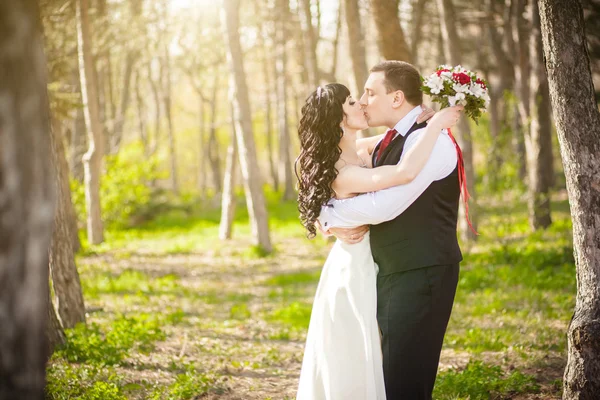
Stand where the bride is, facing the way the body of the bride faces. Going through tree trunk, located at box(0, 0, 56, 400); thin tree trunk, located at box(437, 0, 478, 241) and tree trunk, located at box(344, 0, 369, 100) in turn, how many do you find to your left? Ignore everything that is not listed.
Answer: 2

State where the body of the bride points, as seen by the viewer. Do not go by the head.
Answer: to the viewer's right

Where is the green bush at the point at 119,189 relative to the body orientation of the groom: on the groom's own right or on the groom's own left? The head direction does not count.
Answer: on the groom's own right

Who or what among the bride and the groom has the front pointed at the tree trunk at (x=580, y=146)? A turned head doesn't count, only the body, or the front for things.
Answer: the bride

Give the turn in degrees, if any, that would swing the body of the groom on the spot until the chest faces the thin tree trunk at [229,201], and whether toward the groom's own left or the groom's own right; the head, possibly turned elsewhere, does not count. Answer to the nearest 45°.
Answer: approximately 90° to the groom's own right

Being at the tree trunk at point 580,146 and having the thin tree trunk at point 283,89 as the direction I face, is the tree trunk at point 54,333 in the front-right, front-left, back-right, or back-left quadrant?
front-left

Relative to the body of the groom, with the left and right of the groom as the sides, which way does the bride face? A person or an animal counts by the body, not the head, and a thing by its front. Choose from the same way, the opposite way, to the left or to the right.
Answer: the opposite way

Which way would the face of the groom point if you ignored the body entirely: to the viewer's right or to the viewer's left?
to the viewer's left

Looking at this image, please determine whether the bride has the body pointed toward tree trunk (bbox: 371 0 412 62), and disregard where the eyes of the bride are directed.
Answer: no

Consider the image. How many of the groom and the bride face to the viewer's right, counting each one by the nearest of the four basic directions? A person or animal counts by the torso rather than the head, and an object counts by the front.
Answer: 1

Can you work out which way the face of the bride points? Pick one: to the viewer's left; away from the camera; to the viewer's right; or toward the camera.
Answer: to the viewer's right

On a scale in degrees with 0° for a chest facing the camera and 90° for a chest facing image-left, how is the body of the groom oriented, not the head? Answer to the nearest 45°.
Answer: approximately 90°

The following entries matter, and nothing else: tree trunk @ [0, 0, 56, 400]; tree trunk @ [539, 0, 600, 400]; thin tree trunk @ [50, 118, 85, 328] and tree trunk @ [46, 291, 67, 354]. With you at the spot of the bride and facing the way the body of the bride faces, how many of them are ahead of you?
1
